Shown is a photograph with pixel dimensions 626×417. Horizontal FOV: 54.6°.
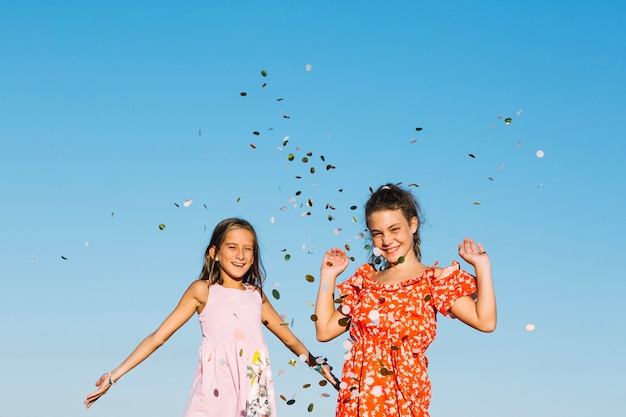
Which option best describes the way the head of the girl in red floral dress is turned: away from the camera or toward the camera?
toward the camera

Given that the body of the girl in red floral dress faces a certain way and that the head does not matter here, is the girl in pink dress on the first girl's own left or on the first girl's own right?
on the first girl's own right

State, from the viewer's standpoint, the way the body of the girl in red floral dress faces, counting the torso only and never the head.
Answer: toward the camera
